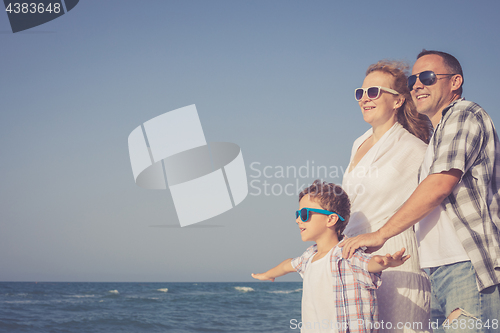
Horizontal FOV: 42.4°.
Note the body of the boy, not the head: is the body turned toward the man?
no

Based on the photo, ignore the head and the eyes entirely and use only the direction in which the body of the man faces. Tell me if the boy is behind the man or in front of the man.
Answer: in front

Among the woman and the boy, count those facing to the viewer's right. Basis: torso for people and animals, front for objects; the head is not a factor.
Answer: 0

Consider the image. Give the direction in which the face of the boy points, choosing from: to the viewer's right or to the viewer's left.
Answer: to the viewer's left

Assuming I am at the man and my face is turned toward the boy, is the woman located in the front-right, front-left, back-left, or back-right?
front-right

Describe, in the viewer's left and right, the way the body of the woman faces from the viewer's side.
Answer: facing the viewer and to the left of the viewer

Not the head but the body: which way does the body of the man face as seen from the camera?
to the viewer's left

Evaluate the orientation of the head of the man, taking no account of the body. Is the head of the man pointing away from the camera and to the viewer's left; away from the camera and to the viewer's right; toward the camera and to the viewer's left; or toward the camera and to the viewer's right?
toward the camera and to the viewer's left

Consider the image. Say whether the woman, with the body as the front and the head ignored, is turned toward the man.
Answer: no

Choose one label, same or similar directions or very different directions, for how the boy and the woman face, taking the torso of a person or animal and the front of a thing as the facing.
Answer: same or similar directions

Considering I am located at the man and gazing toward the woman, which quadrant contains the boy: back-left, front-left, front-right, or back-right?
front-left
